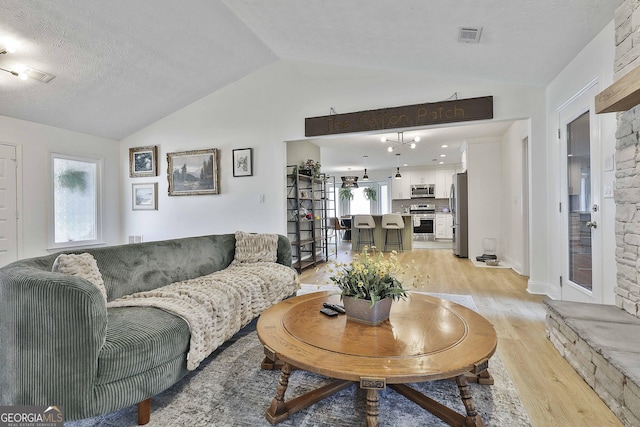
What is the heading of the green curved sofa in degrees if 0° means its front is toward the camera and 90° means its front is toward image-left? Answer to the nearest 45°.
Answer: approximately 315°

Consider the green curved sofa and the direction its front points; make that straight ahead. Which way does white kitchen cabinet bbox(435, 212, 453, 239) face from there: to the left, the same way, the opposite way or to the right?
to the right

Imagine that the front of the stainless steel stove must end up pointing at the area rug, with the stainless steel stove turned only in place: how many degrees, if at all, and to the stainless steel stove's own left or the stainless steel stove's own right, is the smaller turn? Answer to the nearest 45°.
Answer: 0° — it already faces it

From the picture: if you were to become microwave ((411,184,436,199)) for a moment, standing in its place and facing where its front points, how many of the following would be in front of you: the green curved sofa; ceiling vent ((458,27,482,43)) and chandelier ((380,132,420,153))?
3

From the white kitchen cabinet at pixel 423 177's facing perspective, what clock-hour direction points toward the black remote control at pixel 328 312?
The black remote control is roughly at 12 o'clock from the white kitchen cabinet.

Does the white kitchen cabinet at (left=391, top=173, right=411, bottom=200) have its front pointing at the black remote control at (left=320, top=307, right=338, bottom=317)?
yes
